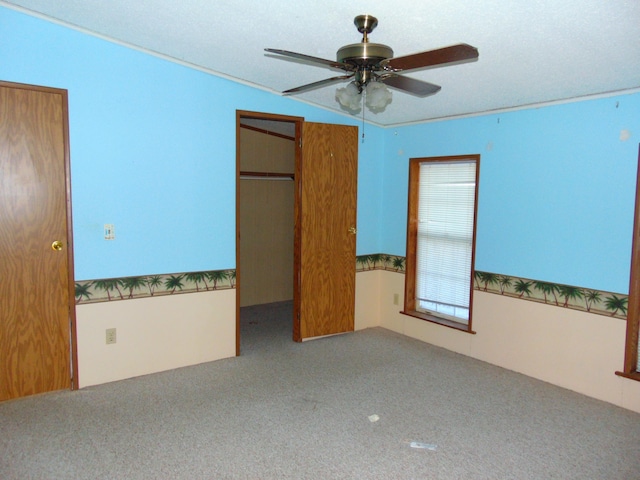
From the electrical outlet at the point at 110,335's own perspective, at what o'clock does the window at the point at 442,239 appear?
The window is roughly at 9 o'clock from the electrical outlet.

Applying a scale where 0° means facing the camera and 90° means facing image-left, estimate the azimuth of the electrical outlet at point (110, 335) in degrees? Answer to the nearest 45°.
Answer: approximately 0°

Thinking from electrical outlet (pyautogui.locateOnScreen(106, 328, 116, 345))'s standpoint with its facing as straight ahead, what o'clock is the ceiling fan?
The ceiling fan is roughly at 11 o'clock from the electrical outlet.

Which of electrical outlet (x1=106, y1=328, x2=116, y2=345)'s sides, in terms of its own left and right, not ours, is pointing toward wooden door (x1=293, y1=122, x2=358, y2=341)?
left

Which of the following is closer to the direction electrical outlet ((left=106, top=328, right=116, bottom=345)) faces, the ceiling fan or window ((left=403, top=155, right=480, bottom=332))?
the ceiling fan
